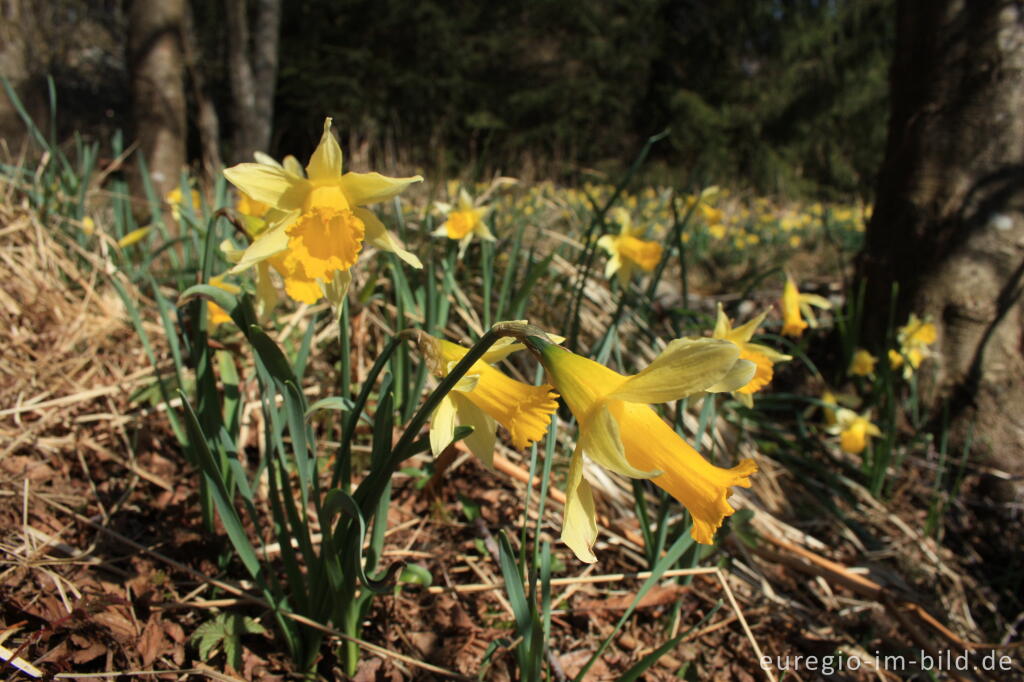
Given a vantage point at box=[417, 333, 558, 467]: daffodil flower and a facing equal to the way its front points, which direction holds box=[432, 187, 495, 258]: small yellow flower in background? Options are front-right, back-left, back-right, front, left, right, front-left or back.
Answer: left

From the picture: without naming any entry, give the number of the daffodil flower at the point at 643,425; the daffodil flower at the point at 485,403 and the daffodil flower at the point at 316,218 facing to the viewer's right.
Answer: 2

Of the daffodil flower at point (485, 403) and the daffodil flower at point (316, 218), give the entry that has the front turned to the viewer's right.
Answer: the daffodil flower at point (485, 403)

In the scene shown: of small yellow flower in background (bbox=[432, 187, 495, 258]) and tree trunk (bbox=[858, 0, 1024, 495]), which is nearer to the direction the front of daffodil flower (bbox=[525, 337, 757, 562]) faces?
the tree trunk

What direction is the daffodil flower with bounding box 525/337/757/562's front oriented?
to the viewer's right

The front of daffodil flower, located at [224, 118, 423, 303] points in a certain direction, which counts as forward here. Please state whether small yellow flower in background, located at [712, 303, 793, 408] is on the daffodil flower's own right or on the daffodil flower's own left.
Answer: on the daffodil flower's own left

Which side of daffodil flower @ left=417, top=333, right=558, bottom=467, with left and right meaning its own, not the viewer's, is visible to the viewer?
right

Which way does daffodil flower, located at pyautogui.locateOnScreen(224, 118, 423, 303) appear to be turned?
toward the camera

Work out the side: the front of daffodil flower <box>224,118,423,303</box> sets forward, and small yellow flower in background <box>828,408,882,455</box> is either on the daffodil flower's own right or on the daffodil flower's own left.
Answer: on the daffodil flower's own left
